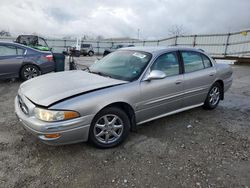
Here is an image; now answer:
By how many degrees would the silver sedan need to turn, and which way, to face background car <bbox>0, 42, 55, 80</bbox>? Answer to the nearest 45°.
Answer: approximately 90° to its right

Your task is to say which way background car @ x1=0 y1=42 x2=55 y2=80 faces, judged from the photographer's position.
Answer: facing to the left of the viewer

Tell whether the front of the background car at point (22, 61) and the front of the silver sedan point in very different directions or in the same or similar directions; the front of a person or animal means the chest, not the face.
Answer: same or similar directions

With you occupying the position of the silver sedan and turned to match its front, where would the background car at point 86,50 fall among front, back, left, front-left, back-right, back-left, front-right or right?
back-right

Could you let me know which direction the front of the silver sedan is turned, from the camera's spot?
facing the viewer and to the left of the viewer

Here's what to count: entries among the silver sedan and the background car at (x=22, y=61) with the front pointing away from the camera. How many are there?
0

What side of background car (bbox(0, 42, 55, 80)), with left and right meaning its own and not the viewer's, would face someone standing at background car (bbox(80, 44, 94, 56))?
right

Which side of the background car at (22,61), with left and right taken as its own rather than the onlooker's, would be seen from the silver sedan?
left

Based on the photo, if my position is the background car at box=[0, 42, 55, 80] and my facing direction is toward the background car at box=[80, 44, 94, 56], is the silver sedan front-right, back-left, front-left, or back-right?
back-right
